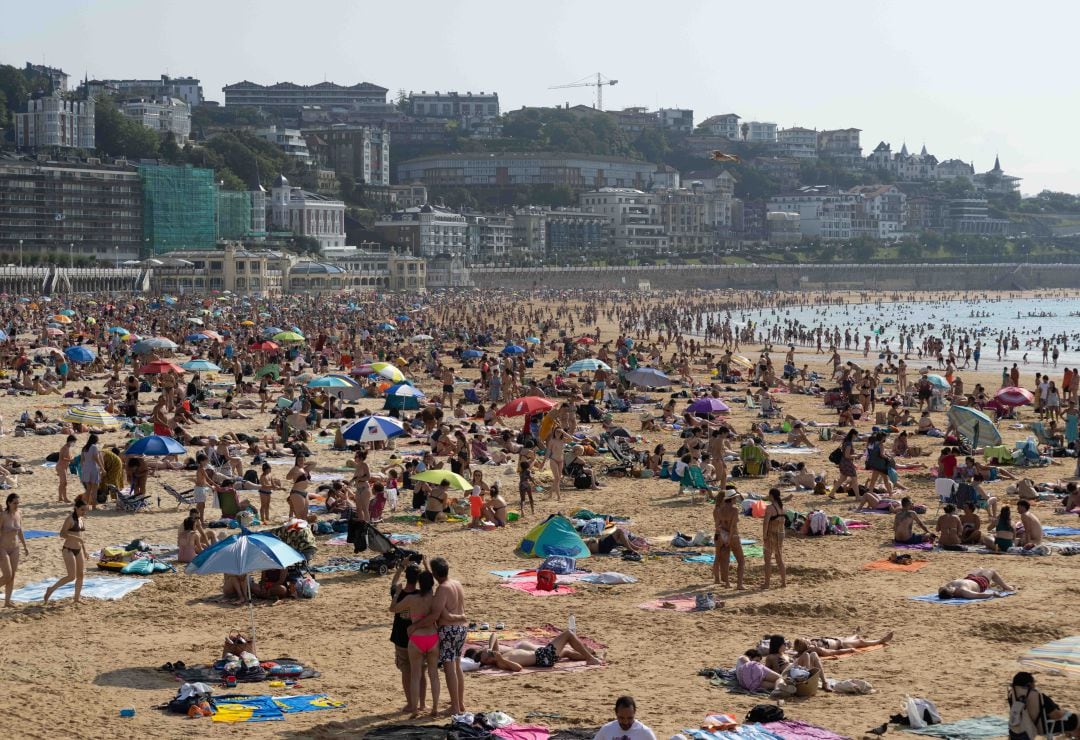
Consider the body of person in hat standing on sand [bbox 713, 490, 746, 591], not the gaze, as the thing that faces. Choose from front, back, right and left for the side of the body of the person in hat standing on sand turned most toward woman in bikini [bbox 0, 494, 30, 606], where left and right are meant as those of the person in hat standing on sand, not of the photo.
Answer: right

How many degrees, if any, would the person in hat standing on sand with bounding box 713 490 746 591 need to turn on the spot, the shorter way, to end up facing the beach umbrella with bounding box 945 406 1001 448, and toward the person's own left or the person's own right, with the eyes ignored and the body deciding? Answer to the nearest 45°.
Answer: approximately 135° to the person's own left

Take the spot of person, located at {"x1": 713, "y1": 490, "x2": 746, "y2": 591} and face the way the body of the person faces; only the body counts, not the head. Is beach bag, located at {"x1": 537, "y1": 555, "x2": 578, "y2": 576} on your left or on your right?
on your right

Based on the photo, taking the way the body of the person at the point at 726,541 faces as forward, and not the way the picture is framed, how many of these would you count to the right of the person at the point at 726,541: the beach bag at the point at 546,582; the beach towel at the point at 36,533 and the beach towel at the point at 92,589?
3

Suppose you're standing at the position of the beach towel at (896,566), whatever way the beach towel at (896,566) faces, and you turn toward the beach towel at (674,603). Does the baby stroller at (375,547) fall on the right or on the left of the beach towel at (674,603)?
right

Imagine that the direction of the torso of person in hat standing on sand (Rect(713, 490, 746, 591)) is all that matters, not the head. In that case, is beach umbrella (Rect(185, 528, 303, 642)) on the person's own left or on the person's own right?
on the person's own right

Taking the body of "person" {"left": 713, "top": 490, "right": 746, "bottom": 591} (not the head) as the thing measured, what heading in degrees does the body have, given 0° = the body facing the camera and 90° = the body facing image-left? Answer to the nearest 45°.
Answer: approximately 0°

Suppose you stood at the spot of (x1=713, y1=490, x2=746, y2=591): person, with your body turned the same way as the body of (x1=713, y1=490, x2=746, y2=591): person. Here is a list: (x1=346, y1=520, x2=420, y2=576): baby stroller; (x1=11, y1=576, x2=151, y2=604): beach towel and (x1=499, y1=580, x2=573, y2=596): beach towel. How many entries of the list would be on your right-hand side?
3

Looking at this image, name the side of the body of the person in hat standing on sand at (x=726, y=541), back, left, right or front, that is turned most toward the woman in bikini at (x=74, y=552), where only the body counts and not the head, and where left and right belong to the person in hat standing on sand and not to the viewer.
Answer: right
